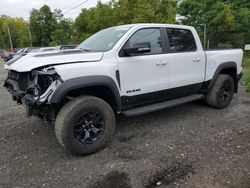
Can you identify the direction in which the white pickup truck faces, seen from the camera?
facing the viewer and to the left of the viewer

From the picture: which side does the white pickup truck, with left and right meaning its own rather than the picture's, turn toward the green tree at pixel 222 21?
back
